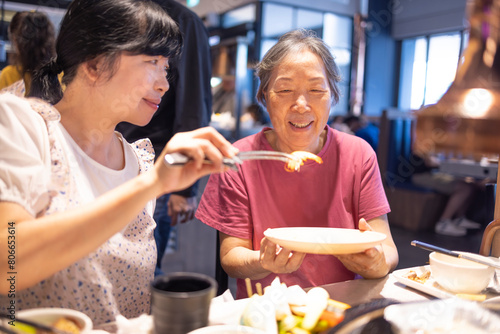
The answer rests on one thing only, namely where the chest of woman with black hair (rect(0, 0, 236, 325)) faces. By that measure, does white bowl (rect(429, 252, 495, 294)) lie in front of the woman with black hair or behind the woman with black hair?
in front

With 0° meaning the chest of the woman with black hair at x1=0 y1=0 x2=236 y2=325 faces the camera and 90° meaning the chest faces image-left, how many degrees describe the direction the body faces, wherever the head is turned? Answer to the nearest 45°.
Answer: approximately 315°

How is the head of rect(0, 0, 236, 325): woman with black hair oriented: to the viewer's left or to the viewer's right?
to the viewer's right

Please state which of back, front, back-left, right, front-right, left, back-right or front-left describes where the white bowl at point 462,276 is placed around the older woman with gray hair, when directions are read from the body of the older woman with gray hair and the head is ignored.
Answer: front-left

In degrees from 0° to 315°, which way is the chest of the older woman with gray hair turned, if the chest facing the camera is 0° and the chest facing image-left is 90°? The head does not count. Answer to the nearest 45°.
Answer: approximately 0°

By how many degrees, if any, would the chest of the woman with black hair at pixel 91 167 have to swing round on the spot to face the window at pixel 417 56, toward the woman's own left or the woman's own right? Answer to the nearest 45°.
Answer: approximately 90° to the woman's own left

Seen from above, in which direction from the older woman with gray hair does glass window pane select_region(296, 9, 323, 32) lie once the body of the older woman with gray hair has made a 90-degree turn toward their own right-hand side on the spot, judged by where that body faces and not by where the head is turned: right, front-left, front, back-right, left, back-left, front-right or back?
right

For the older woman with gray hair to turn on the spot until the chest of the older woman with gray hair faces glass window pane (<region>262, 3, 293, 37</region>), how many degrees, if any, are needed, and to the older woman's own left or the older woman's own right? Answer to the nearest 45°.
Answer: approximately 180°

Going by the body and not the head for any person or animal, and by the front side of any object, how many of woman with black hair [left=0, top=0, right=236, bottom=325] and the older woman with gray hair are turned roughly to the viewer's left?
0

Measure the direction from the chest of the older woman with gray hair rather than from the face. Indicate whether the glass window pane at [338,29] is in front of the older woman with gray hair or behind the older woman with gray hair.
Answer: behind

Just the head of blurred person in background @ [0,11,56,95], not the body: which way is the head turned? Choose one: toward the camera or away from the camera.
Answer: away from the camera
